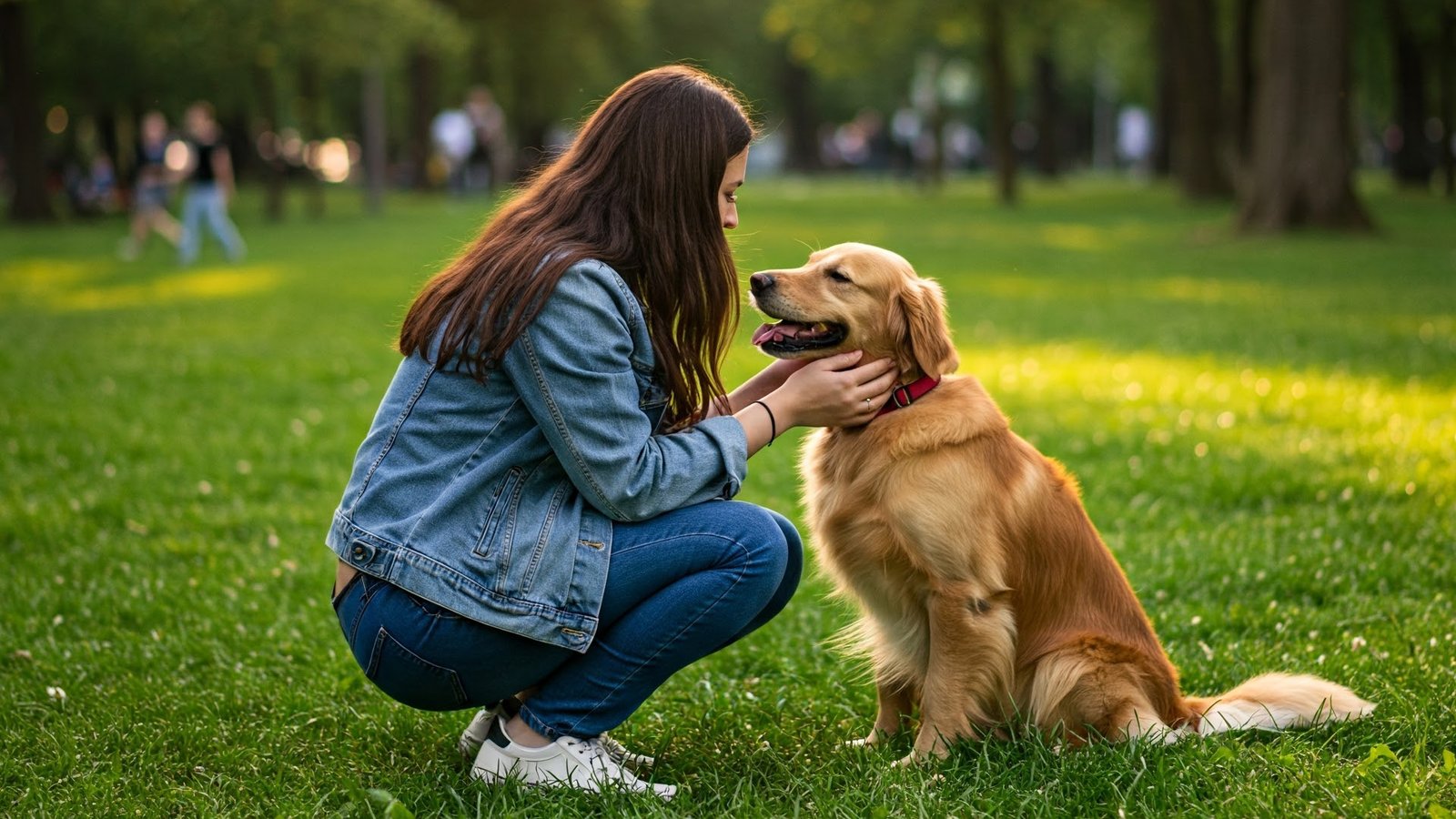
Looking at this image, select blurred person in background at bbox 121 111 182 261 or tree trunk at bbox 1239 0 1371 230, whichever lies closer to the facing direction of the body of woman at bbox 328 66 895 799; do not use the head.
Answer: the tree trunk

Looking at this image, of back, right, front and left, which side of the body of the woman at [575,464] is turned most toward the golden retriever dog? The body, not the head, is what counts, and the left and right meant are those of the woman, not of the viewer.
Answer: front

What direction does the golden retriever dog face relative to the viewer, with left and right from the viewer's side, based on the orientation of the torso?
facing to the left of the viewer

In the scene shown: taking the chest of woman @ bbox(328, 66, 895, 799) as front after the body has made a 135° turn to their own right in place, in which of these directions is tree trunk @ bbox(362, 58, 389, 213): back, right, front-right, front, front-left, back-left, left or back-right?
back-right

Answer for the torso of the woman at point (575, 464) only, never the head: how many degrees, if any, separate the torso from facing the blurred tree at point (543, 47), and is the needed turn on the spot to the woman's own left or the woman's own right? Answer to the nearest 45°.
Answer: approximately 90° to the woman's own left

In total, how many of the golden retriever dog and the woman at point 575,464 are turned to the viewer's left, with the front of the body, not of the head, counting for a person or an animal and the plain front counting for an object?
1

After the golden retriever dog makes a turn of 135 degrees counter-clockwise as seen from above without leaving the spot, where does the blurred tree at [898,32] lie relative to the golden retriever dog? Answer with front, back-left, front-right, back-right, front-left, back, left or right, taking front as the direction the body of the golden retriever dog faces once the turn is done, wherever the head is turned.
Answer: back-left

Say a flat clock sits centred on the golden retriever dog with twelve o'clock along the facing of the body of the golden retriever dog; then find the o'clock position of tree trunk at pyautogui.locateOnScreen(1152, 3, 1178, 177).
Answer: The tree trunk is roughly at 3 o'clock from the golden retriever dog.

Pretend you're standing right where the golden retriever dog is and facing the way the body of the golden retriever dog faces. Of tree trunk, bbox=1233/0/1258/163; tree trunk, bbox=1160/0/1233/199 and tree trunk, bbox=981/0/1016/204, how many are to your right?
3

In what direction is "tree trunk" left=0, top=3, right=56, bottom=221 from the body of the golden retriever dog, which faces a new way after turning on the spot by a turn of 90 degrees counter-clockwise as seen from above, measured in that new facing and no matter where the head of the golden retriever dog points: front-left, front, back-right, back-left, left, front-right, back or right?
back-right

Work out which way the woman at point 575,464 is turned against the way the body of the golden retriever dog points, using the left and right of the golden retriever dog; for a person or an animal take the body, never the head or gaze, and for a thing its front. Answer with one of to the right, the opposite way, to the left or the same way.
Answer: the opposite way

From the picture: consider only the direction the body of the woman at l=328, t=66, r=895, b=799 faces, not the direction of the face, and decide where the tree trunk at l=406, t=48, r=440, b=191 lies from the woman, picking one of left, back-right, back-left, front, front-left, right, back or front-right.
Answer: left

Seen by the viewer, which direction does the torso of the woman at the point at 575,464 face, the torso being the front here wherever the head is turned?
to the viewer's right

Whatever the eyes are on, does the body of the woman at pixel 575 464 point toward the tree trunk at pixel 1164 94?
no
